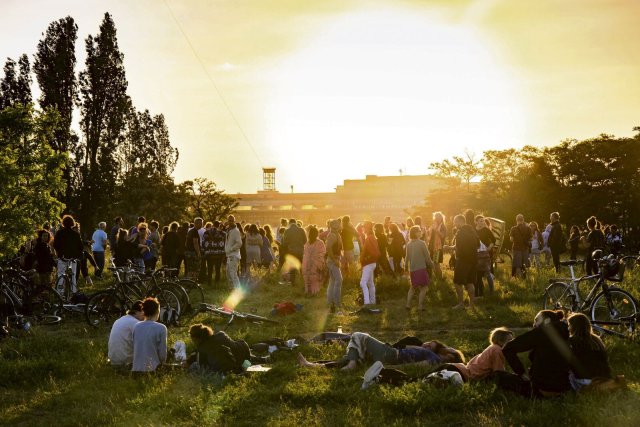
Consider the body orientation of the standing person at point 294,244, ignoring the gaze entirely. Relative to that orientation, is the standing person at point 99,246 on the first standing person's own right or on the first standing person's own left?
on the first standing person's own left

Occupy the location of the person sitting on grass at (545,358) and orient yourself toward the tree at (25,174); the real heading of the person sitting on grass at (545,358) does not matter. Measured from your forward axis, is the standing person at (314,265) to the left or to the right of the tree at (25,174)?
right

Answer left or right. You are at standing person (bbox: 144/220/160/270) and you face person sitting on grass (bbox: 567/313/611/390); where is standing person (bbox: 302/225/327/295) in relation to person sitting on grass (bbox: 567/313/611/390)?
left

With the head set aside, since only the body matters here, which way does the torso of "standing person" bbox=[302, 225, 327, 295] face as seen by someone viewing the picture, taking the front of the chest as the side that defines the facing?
away from the camera

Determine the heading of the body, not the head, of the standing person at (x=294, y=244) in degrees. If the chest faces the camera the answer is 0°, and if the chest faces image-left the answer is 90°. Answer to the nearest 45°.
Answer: approximately 180°

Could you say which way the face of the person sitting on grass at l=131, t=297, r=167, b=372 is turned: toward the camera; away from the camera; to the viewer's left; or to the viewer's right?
away from the camera

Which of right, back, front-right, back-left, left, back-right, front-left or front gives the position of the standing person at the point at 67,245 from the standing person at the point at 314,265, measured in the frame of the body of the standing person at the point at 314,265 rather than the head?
left

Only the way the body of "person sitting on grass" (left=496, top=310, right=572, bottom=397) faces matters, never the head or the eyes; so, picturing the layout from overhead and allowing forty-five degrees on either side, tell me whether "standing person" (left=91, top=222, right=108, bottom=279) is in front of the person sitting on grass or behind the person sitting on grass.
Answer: in front

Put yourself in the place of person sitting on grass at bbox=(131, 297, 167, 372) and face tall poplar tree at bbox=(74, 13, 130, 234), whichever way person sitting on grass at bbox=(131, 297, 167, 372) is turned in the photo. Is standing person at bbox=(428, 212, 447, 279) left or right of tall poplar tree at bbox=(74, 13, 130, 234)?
right

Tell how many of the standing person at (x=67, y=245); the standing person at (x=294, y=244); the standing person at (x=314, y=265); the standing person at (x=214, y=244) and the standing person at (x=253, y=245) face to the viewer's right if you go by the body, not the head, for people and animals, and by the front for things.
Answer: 0

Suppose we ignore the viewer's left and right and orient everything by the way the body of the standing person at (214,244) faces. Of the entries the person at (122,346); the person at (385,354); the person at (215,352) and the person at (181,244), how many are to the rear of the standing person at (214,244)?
3
